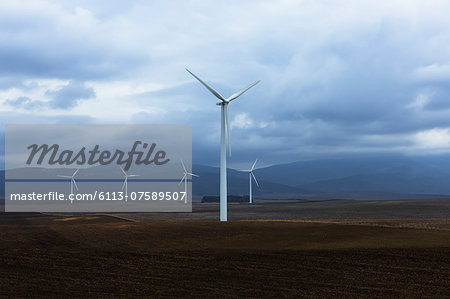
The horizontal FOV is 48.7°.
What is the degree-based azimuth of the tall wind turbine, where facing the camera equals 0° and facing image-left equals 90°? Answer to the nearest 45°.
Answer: approximately 315°
